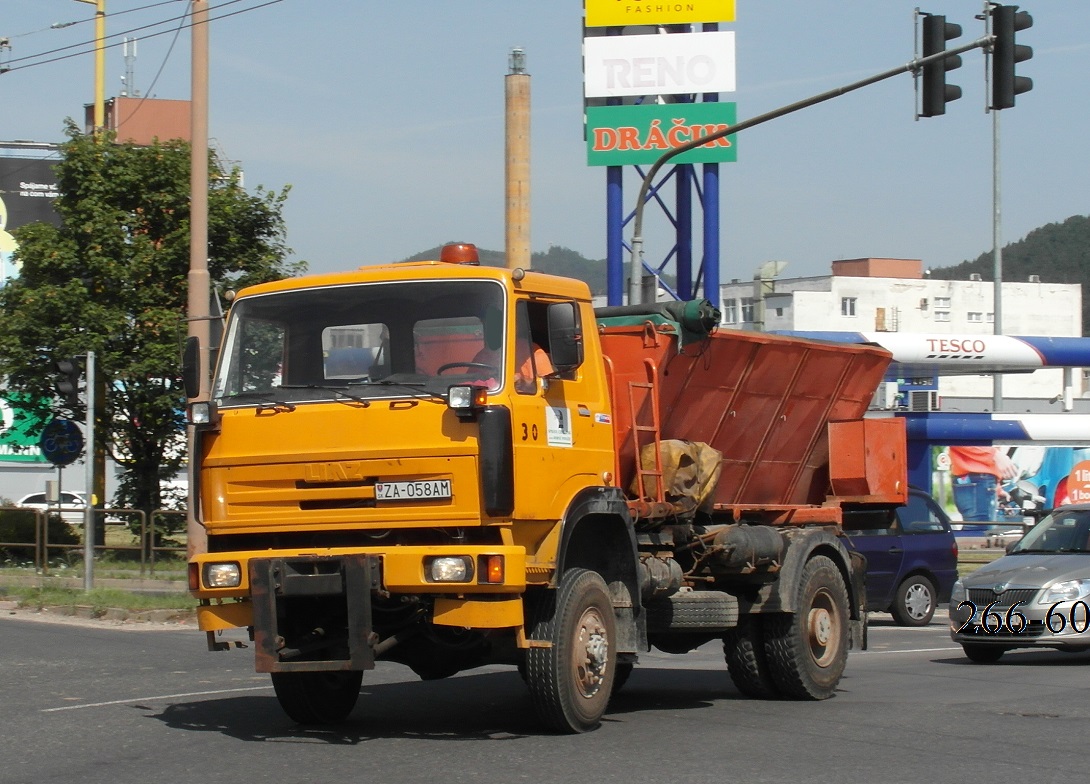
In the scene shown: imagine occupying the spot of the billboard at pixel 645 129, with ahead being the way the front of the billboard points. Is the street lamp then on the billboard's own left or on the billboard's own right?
on the billboard's own right

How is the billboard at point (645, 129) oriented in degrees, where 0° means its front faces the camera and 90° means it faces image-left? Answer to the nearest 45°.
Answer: approximately 0°

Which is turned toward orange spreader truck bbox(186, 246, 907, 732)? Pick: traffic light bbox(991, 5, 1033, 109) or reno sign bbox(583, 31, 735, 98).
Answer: the reno sign

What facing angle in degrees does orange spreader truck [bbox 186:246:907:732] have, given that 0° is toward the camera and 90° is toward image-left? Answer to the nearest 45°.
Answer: approximately 45°
